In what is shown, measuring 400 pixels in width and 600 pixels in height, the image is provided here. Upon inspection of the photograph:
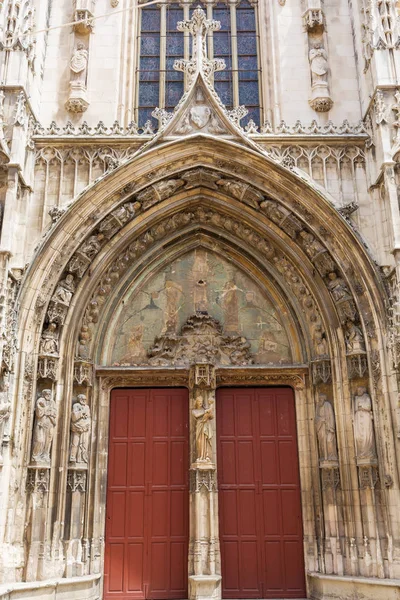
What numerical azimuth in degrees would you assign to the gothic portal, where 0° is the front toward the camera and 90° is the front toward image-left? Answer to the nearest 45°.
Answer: approximately 0°
